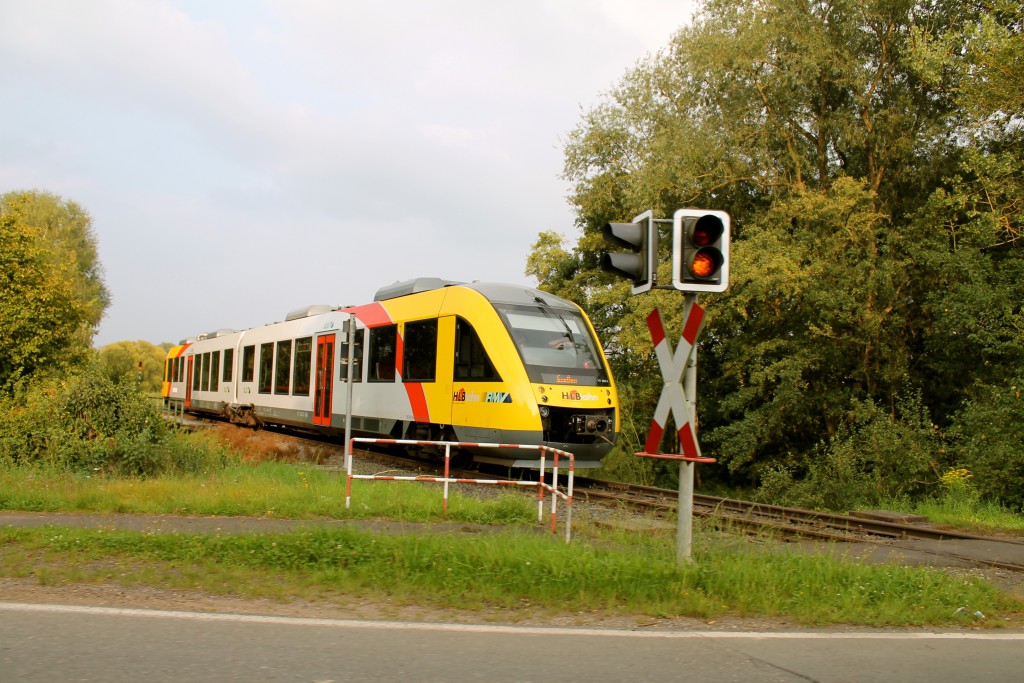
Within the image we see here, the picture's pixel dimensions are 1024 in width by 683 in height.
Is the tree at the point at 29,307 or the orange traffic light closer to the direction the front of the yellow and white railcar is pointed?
the orange traffic light

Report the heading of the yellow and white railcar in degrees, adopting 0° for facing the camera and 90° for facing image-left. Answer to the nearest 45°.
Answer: approximately 315°

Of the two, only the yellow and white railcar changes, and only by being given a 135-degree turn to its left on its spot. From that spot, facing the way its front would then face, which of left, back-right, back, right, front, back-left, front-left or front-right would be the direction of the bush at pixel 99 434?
left

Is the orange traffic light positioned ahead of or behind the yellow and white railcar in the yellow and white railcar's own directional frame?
ahead

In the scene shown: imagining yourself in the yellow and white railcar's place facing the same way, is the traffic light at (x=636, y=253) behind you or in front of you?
in front

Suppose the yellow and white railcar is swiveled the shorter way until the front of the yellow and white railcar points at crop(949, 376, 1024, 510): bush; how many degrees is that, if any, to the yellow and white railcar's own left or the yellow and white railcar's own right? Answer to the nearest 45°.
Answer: approximately 45° to the yellow and white railcar's own left

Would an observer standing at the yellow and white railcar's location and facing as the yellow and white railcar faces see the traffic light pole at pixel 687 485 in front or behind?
in front

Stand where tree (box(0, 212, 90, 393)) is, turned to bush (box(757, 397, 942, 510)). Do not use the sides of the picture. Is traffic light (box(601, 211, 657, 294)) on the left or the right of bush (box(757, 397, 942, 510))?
right

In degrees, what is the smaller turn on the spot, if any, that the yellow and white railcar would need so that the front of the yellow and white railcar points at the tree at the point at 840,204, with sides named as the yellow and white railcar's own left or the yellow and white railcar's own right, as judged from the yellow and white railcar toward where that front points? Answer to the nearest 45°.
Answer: approximately 90° to the yellow and white railcar's own left

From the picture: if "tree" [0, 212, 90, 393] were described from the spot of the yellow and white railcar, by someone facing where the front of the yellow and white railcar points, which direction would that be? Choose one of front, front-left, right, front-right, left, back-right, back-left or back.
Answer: back

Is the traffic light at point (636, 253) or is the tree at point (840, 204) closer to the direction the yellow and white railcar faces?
the traffic light

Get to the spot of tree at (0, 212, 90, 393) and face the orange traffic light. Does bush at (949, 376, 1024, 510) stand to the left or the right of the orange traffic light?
left
